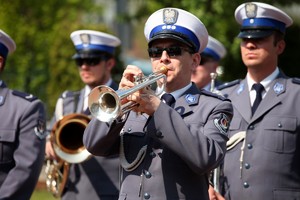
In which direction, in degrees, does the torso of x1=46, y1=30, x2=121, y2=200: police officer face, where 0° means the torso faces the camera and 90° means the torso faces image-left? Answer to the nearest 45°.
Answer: approximately 45°

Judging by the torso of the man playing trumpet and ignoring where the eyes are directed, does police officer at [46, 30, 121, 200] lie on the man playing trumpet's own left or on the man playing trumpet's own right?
on the man playing trumpet's own right

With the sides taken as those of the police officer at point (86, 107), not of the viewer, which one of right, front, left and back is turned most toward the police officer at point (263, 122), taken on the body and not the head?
left

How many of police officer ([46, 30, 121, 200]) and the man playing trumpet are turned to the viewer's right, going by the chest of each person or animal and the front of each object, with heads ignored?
0

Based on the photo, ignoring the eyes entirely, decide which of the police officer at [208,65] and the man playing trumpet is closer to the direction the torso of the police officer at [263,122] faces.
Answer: the man playing trumpet

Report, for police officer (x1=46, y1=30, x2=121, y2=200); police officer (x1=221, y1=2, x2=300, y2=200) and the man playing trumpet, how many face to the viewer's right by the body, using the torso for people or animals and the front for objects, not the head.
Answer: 0

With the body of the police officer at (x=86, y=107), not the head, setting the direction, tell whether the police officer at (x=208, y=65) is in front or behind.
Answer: behind

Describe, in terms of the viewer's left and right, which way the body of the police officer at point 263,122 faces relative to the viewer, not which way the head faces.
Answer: facing the viewer and to the left of the viewer

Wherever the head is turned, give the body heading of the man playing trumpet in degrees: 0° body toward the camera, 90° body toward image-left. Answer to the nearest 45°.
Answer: approximately 45°

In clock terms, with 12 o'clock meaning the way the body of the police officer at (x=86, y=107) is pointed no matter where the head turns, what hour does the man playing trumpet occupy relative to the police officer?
The man playing trumpet is roughly at 10 o'clock from the police officer.
